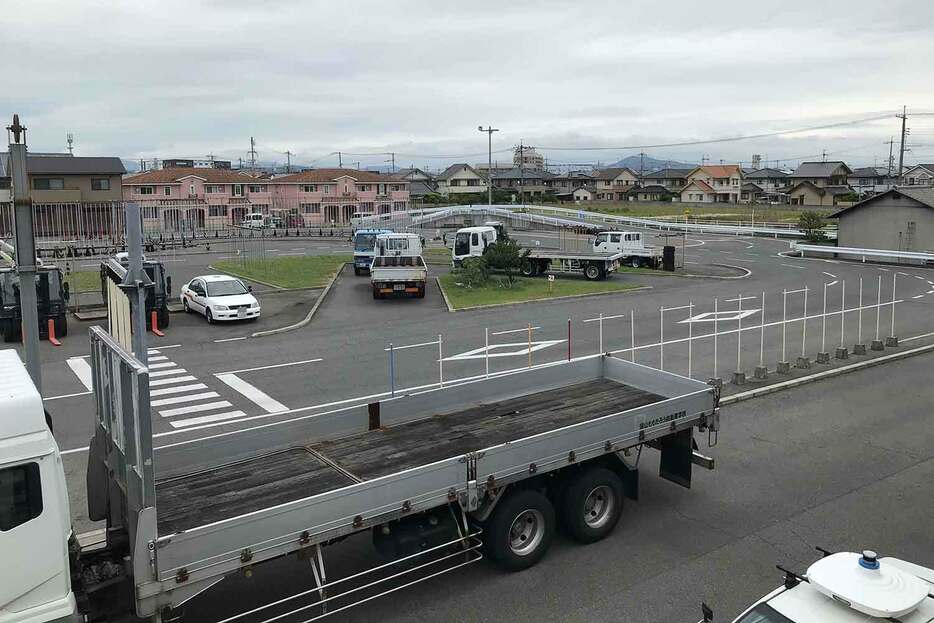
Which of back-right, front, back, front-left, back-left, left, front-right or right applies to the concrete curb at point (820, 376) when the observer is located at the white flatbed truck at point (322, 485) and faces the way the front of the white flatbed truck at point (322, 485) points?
back

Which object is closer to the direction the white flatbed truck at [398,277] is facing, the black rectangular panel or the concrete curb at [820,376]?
the black rectangular panel

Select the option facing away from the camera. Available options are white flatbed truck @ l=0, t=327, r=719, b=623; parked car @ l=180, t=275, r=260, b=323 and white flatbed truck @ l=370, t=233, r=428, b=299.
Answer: the white flatbed truck @ l=370, t=233, r=428, b=299

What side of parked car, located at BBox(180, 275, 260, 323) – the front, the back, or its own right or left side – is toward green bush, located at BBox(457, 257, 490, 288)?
left

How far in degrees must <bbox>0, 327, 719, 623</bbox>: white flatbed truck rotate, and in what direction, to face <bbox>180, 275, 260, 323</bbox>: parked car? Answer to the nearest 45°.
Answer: approximately 135° to its right

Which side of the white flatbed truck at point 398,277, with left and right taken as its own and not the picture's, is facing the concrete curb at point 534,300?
right

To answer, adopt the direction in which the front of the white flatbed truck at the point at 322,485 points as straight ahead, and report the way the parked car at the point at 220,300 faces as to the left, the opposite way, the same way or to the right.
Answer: to the left

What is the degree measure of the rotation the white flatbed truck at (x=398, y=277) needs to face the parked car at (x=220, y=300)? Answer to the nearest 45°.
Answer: approximately 135° to its left

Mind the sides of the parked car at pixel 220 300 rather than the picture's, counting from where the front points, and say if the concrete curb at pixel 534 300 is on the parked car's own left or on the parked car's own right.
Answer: on the parked car's own left

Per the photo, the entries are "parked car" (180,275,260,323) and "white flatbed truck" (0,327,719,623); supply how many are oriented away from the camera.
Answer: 0

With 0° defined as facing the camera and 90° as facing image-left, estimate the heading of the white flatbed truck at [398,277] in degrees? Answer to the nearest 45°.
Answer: approximately 180°

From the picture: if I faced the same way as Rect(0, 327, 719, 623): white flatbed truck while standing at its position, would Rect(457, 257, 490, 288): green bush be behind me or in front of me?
behind

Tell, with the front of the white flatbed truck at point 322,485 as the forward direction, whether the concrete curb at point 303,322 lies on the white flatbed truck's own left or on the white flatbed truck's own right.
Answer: on the white flatbed truck's own right

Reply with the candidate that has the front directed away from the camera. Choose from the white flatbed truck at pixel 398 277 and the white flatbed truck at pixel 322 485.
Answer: the white flatbed truck at pixel 398 277
